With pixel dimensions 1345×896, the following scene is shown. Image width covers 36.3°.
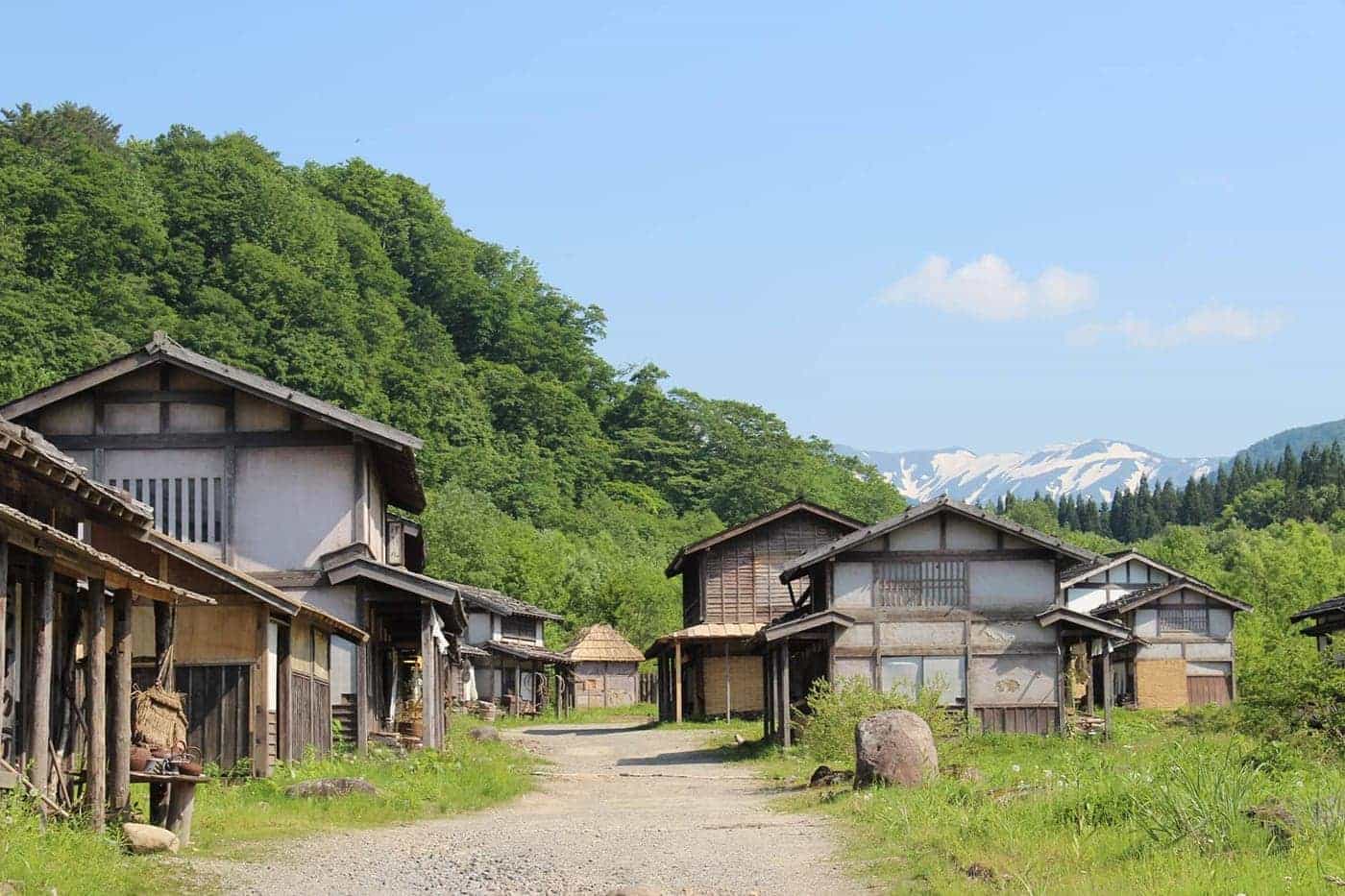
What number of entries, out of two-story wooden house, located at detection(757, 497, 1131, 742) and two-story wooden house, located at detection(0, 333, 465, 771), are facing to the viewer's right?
1

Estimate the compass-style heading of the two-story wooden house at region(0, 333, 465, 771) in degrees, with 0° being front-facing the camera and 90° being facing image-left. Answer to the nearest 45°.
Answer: approximately 270°

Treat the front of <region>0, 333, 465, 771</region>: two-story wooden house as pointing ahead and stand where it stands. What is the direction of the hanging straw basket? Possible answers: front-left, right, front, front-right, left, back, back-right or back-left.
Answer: right

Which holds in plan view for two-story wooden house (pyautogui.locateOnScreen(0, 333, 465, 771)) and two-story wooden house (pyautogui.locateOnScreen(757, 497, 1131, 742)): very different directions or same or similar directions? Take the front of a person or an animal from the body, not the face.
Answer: very different directions

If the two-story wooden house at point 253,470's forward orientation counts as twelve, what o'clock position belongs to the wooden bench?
The wooden bench is roughly at 3 o'clock from the two-story wooden house.

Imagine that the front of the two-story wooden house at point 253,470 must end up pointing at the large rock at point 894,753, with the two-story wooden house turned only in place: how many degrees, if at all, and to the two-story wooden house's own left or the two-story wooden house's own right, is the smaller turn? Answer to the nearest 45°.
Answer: approximately 45° to the two-story wooden house's own right

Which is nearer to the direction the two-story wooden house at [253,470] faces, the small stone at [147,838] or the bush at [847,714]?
the bush

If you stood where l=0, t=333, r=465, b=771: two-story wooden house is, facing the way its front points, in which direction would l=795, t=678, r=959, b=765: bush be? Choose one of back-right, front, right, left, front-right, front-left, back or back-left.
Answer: front

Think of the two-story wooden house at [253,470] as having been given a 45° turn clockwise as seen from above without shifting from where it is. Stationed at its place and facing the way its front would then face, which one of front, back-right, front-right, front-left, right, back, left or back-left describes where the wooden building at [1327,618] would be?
front-left
